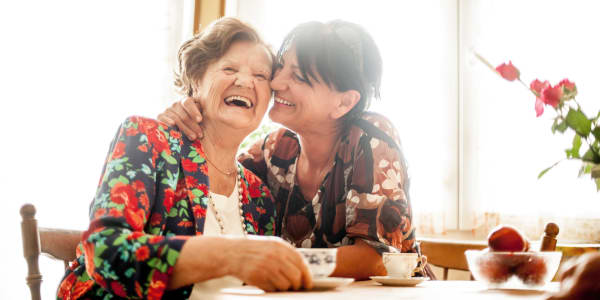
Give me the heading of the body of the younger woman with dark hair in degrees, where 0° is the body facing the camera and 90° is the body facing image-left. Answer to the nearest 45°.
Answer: approximately 45°

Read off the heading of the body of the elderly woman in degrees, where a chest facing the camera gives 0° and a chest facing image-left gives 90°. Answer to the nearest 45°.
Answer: approximately 315°
